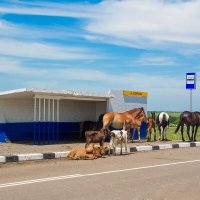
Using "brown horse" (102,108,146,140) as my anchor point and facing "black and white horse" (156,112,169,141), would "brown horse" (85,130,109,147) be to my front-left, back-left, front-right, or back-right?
back-right

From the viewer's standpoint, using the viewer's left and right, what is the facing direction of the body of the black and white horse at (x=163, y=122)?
facing away from the viewer

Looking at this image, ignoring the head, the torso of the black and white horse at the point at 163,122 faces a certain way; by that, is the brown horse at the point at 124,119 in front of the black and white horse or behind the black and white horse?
behind

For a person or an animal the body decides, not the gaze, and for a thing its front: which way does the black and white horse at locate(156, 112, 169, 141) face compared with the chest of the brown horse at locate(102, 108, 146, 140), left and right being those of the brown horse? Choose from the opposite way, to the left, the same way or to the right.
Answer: to the left

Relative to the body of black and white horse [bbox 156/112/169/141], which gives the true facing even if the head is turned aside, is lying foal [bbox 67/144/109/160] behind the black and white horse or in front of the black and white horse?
behind
